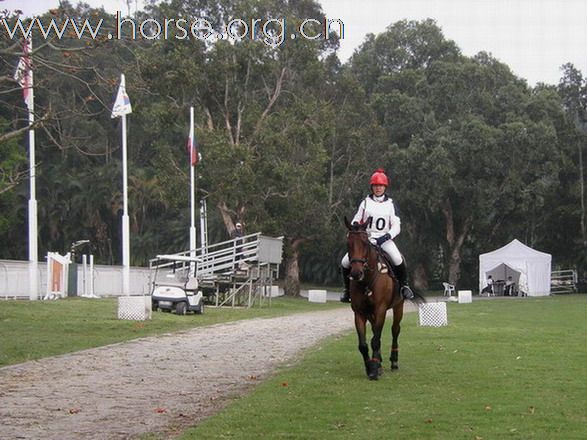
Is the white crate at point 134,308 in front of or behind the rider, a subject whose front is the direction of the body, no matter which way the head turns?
behind

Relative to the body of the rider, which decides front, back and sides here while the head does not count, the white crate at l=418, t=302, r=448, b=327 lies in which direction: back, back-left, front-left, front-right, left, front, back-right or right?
back

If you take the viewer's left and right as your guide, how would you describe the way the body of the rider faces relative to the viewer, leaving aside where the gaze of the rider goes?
facing the viewer
